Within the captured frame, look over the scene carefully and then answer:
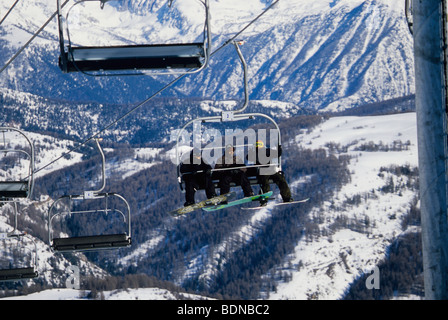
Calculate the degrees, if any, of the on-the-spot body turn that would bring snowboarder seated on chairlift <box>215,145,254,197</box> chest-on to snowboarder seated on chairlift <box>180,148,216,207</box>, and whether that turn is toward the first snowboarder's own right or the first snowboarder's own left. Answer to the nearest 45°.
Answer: approximately 90° to the first snowboarder's own right

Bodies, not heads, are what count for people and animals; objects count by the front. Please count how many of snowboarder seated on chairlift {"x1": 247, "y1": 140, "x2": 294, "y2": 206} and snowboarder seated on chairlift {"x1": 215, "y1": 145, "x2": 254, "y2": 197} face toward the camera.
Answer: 2

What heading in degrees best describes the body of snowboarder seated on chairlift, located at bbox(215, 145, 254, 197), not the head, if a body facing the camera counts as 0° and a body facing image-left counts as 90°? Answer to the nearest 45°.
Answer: approximately 0°

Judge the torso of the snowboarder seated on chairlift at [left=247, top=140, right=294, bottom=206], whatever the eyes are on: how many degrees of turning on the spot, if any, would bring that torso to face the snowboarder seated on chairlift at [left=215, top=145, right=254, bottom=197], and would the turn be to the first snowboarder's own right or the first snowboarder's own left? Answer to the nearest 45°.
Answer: approximately 90° to the first snowboarder's own right
